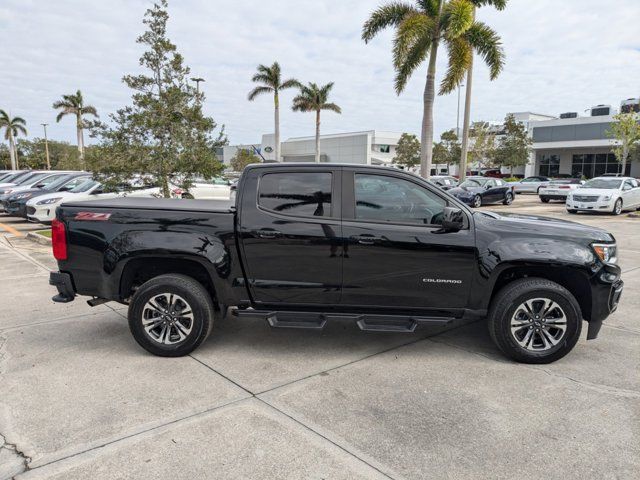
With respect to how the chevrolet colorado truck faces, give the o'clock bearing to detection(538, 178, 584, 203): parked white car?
The parked white car is roughly at 10 o'clock from the chevrolet colorado truck.

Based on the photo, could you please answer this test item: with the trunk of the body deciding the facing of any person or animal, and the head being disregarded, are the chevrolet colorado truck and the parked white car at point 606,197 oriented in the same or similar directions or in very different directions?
very different directions

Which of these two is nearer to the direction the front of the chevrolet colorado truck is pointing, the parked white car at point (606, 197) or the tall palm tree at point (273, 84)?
the parked white car

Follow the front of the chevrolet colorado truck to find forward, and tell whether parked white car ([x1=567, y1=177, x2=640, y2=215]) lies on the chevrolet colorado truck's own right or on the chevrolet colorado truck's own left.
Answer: on the chevrolet colorado truck's own left

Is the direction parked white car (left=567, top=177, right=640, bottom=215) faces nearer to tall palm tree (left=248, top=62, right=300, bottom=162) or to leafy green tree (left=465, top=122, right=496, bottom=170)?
the tall palm tree

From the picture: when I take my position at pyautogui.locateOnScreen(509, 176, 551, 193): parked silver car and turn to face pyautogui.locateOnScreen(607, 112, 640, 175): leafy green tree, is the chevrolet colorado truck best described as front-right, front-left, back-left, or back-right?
back-right

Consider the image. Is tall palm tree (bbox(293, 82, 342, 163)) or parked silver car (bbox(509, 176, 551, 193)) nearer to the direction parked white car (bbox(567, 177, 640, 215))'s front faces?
the tall palm tree

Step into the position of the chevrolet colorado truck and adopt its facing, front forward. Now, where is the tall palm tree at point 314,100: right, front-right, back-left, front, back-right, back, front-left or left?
left

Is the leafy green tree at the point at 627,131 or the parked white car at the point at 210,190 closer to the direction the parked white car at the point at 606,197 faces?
the parked white car

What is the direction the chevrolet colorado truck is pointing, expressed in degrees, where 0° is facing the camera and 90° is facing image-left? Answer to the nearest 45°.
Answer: approximately 270°

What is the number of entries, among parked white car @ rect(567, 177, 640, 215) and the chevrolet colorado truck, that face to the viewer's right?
1

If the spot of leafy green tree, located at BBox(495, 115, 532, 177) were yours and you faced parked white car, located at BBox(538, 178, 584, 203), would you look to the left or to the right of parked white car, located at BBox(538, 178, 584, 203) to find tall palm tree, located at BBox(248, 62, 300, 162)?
right

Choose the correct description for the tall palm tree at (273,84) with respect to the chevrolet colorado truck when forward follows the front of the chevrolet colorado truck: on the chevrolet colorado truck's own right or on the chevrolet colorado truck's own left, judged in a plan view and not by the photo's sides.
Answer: on the chevrolet colorado truck's own left

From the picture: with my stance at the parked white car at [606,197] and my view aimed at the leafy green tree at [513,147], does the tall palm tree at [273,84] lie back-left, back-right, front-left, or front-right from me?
front-left

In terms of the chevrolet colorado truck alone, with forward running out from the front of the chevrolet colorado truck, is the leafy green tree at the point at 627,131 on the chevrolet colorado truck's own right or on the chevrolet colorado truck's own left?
on the chevrolet colorado truck's own left
